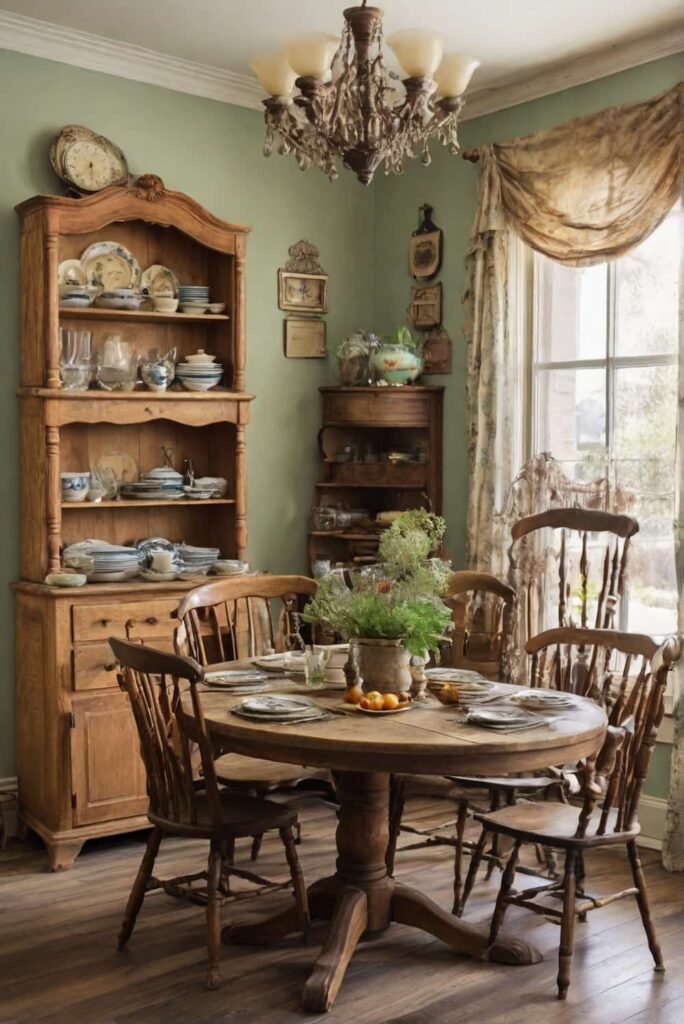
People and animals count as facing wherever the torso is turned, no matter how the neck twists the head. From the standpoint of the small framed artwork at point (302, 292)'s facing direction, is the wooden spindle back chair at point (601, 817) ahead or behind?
ahead

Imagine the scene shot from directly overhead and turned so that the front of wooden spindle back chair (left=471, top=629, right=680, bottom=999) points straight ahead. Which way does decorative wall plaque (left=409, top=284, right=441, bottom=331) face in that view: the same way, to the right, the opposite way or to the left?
to the left

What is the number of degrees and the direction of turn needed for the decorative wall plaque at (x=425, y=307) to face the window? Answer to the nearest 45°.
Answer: approximately 90° to its left

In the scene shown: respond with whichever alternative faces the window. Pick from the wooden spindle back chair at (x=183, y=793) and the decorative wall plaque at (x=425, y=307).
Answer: the wooden spindle back chair

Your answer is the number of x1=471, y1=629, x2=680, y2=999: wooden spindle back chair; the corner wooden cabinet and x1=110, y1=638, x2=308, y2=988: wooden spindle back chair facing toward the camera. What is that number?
1

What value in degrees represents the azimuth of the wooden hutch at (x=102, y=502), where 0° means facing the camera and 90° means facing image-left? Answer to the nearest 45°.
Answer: approximately 315°

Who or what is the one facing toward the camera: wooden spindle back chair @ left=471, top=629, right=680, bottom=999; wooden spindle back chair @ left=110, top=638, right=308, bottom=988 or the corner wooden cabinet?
the corner wooden cabinet

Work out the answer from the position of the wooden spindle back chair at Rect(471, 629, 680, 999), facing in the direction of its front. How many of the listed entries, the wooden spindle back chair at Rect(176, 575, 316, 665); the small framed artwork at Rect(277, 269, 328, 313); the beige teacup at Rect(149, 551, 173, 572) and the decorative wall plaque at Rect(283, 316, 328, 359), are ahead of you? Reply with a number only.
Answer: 4

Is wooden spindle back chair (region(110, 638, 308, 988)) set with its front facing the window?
yes

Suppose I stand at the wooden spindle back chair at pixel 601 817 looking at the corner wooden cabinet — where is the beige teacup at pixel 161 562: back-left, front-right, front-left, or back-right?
front-left

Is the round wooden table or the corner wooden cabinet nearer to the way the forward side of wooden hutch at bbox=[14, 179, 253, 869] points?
the round wooden table

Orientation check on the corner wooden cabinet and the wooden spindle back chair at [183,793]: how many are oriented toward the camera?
1

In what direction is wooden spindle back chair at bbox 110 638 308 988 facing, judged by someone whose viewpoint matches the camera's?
facing away from the viewer and to the right of the viewer

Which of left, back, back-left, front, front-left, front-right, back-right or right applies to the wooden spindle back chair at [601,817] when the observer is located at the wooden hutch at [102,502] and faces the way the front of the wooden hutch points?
front

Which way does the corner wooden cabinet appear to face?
toward the camera

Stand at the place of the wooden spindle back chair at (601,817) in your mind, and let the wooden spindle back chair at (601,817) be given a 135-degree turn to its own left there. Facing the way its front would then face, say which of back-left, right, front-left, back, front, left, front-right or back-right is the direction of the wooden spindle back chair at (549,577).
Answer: back

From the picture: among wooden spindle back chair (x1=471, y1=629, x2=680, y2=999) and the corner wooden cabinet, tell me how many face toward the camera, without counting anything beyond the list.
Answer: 1

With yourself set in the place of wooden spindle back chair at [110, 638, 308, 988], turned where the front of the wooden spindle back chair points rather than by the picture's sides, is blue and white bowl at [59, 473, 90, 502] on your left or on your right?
on your left

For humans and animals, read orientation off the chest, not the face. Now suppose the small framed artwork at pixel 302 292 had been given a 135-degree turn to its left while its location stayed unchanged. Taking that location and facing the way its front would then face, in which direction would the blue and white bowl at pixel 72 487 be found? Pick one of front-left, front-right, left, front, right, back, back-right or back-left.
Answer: back-left

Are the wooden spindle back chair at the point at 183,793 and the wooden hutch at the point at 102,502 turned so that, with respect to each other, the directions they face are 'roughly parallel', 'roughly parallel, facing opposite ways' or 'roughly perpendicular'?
roughly perpendicular

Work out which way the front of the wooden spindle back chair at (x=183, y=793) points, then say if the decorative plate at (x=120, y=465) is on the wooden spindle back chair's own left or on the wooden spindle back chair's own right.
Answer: on the wooden spindle back chair's own left
